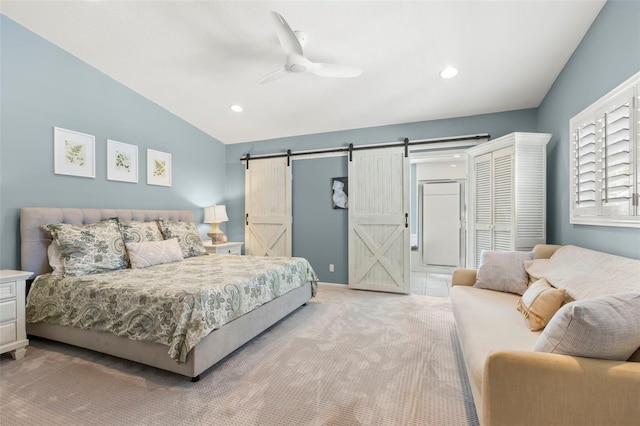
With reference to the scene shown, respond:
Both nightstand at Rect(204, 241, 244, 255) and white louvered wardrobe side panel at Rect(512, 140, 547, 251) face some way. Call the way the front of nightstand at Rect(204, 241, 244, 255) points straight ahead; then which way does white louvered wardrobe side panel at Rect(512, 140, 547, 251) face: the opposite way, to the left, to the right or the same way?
to the right

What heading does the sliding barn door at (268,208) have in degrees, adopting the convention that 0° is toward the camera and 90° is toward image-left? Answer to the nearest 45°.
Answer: approximately 0°

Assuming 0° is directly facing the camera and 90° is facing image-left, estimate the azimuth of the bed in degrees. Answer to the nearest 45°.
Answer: approximately 315°

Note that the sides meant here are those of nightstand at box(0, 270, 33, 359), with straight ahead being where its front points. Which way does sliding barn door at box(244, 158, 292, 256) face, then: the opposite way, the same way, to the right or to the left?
to the right

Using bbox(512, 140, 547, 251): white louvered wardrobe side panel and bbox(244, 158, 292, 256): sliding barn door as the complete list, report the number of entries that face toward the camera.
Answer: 2

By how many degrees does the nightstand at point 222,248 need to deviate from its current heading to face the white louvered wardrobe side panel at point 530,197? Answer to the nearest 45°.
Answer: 0° — it already faces it

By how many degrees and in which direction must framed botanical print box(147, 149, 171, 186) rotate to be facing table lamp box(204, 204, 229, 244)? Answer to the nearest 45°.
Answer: approximately 45° to its left

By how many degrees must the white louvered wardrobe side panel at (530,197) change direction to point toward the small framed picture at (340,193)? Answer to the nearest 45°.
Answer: approximately 90° to its right

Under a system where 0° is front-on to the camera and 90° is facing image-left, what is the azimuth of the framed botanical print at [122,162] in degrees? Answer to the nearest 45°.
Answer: approximately 315°

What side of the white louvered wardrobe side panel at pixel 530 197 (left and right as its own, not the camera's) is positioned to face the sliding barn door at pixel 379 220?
right

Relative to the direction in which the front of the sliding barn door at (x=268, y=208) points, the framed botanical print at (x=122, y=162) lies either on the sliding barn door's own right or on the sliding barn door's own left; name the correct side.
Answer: on the sliding barn door's own right
